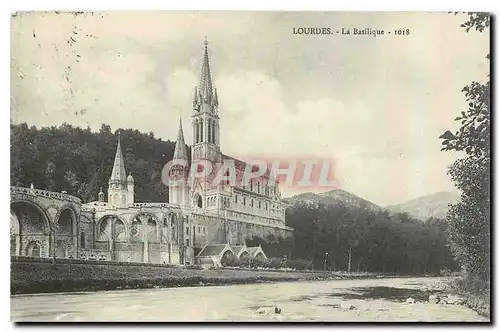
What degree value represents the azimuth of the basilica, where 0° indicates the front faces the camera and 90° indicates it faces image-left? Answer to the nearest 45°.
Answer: approximately 45°
